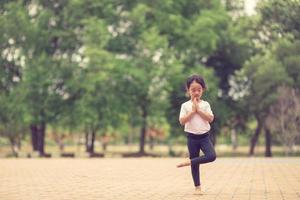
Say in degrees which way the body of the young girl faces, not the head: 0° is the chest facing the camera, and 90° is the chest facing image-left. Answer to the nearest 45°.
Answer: approximately 0°
